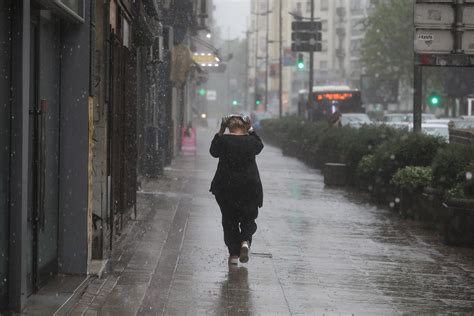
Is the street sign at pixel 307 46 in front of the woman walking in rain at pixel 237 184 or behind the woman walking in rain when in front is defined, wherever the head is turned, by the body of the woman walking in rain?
in front

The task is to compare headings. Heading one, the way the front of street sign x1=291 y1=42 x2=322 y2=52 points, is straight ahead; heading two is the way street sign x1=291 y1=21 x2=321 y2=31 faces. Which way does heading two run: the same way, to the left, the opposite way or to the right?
the same way

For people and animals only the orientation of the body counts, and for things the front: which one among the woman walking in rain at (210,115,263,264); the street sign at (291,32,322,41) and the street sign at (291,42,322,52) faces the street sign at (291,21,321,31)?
the woman walking in rain

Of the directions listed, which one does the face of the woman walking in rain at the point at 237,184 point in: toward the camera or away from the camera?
away from the camera

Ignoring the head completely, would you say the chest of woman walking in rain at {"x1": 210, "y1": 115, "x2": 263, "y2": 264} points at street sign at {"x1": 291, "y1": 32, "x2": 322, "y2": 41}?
yes

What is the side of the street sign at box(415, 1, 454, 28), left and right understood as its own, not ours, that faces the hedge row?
front

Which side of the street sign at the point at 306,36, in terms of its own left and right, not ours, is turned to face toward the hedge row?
front

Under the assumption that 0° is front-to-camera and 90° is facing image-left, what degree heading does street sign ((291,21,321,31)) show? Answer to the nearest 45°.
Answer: approximately 0°

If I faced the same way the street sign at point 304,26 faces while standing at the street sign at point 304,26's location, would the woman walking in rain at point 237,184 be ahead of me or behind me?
ahead

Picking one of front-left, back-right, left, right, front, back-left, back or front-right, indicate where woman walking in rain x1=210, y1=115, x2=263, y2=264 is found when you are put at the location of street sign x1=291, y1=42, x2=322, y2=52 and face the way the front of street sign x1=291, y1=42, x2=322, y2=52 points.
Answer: front

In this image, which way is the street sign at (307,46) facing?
toward the camera

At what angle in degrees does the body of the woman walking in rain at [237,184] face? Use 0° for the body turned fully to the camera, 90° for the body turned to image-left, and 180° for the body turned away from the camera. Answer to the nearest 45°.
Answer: approximately 180°

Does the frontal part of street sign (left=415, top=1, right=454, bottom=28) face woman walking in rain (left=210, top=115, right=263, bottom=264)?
no
